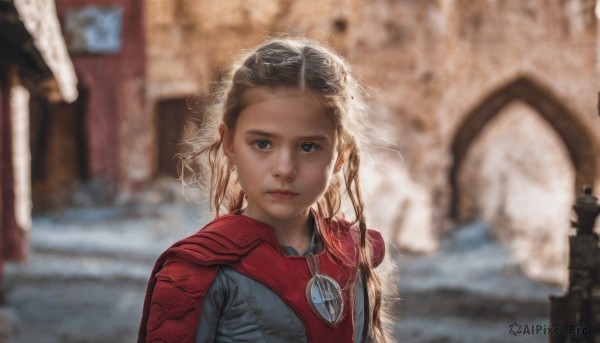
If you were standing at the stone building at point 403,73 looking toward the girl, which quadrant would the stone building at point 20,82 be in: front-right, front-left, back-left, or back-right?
front-right

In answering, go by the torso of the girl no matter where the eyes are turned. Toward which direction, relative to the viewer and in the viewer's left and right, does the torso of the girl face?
facing the viewer and to the right of the viewer

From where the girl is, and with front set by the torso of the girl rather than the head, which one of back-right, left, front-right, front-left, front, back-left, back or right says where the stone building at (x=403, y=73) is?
back-left

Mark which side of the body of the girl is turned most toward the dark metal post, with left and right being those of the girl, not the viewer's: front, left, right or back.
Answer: left

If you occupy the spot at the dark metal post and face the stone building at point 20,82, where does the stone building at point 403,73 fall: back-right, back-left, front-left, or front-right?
front-right

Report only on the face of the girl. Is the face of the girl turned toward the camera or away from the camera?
toward the camera

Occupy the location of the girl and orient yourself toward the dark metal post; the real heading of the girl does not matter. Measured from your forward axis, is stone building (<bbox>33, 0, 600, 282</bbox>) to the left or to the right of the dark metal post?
left
